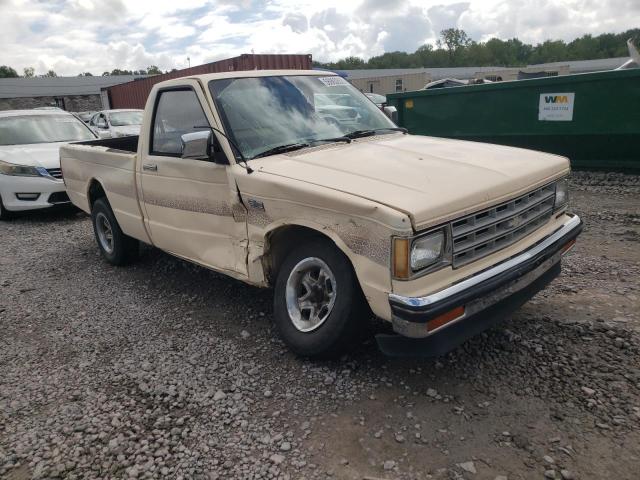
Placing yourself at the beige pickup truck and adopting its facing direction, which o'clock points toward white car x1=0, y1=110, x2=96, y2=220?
The white car is roughly at 6 o'clock from the beige pickup truck.

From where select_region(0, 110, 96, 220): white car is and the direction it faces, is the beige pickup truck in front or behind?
in front

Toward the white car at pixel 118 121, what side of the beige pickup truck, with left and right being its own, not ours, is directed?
back

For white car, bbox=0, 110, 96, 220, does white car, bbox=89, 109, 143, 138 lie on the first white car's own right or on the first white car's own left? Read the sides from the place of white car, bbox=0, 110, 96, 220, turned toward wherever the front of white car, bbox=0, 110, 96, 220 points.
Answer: on the first white car's own left

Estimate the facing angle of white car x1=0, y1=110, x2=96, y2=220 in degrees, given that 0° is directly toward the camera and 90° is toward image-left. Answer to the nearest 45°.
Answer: approximately 315°

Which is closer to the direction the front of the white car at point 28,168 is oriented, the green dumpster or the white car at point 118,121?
the green dumpster

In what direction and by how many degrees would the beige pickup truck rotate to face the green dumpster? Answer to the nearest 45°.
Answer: approximately 90° to its left
